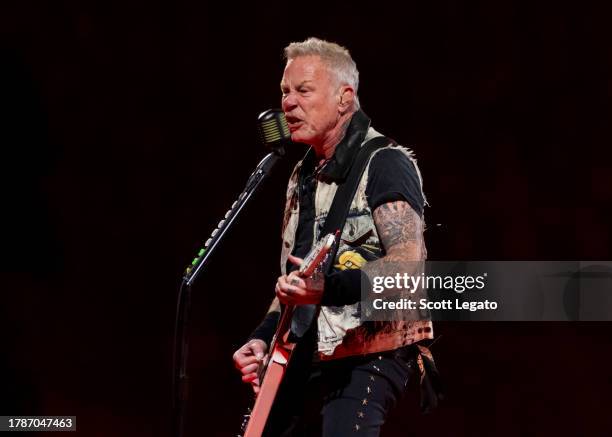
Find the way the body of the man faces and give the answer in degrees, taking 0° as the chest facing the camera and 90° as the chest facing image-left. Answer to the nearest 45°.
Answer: approximately 45°

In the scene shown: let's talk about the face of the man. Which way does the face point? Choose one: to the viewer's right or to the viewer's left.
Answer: to the viewer's left
